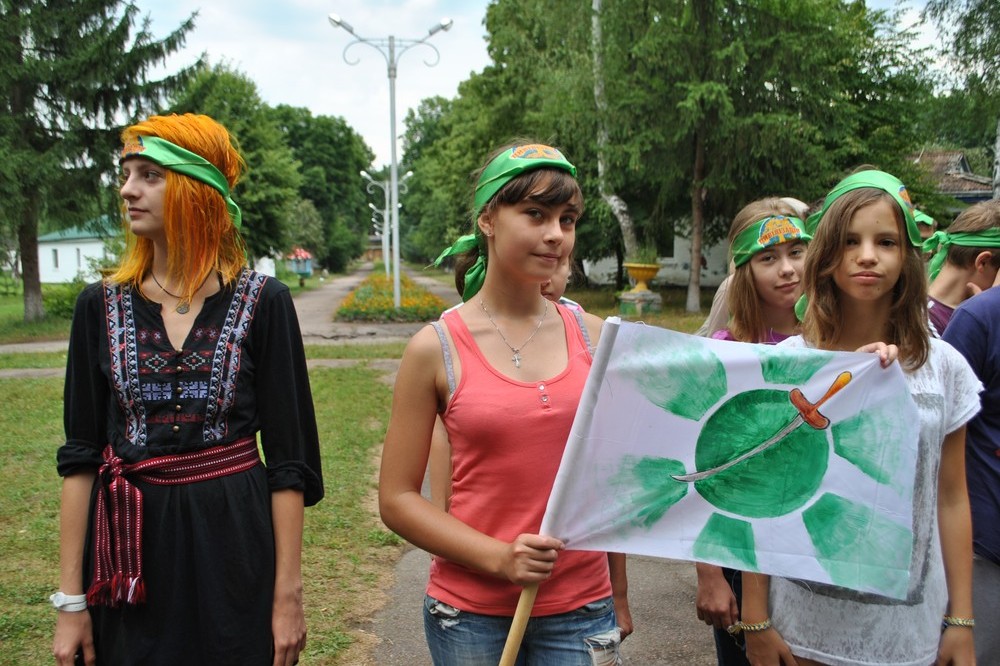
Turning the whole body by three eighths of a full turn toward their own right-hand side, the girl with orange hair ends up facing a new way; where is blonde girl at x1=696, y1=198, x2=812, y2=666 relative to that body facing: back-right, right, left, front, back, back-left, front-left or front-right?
back-right

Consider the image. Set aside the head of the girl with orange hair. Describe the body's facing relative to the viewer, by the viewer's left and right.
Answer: facing the viewer

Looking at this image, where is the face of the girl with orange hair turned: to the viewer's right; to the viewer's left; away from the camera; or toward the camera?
to the viewer's left

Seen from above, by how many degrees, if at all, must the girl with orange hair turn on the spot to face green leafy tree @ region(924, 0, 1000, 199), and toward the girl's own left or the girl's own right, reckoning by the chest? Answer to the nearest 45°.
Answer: approximately 135° to the girl's own left

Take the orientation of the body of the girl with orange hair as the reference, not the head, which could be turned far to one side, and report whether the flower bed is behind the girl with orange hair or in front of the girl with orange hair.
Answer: behind

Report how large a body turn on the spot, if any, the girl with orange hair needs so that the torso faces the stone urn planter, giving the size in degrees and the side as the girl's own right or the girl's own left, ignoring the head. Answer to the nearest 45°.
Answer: approximately 135° to the girl's own left

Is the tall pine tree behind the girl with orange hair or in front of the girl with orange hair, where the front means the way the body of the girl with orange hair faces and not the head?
behind

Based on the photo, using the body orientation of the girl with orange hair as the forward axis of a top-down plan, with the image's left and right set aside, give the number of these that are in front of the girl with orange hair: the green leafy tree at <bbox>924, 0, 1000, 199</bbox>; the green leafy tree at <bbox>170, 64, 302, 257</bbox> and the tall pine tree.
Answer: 0

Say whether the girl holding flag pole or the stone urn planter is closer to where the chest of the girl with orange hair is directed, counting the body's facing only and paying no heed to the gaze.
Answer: the girl holding flag pole

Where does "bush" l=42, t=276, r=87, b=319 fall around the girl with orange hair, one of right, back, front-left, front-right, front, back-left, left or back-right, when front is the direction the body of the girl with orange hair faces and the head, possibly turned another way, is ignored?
back

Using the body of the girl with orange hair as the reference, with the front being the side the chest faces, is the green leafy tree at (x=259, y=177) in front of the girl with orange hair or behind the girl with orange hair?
behind

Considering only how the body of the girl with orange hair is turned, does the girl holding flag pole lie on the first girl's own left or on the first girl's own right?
on the first girl's own left
